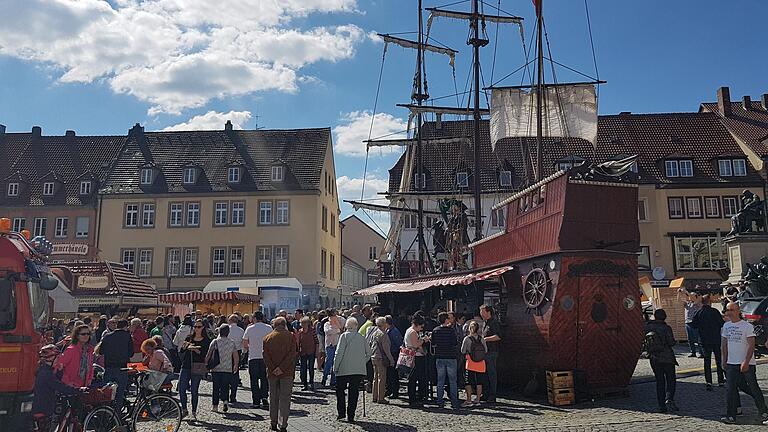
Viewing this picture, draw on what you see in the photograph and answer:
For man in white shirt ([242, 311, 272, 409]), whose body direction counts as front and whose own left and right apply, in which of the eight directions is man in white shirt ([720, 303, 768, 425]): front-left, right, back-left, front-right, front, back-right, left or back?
back-right

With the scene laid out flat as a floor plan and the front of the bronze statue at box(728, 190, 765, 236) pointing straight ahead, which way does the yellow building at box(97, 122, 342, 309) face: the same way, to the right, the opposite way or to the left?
to the left

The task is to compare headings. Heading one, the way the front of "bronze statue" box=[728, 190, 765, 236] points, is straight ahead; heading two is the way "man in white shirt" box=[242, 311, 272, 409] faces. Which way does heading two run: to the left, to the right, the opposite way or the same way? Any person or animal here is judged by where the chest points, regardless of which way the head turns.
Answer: to the right

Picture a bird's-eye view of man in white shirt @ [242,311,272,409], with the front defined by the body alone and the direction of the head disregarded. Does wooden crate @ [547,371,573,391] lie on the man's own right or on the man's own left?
on the man's own right

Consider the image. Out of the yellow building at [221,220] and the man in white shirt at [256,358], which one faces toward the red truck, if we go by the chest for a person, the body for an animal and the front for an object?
the yellow building

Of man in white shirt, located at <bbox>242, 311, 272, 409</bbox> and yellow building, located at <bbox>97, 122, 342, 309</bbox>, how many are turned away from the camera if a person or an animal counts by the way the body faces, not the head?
1

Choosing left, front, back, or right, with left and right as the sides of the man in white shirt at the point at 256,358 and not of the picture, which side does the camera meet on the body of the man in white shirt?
back

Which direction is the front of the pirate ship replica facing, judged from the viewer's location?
facing away from the viewer and to the left of the viewer

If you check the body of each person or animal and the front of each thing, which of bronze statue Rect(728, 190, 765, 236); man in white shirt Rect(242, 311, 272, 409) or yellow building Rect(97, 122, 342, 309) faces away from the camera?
the man in white shirt
